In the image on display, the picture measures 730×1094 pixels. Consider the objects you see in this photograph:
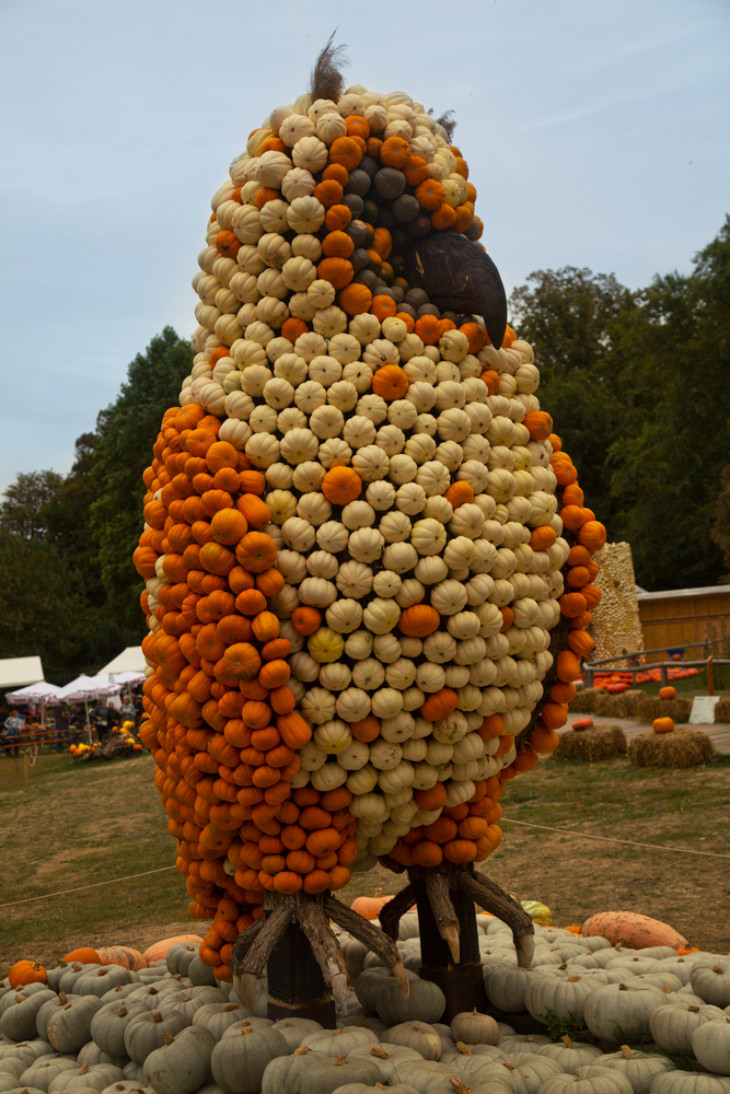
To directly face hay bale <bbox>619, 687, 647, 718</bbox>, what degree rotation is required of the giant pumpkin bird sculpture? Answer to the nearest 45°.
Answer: approximately 135° to its left

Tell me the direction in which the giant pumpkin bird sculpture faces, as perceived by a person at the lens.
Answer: facing the viewer and to the right of the viewer

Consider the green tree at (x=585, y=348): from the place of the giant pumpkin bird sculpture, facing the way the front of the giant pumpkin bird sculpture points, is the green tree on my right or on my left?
on my left

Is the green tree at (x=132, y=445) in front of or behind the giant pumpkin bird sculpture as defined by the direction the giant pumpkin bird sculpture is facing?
behind

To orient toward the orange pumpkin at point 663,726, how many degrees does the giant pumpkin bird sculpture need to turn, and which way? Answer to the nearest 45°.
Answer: approximately 135° to its left

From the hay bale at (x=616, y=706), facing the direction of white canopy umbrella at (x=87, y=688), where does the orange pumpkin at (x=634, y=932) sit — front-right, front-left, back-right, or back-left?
back-left

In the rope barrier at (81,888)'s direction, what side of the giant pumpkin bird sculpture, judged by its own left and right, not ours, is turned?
back

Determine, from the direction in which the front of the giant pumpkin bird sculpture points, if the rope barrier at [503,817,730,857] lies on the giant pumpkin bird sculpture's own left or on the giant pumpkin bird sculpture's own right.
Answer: on the giant pumpkin bird sculpture's own left

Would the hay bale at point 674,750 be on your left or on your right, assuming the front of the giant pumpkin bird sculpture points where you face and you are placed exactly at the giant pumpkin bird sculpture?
on your left

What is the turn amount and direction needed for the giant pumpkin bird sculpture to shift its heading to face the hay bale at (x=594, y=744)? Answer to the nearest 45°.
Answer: approximately 135° to its left

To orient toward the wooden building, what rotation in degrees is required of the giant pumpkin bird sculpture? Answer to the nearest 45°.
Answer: approximately 135° to its left

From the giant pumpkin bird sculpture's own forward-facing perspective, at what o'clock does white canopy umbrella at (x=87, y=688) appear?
The white canopy umbrella is roughly at 7 o'clock from the giant pumpkin bird sculpture.
